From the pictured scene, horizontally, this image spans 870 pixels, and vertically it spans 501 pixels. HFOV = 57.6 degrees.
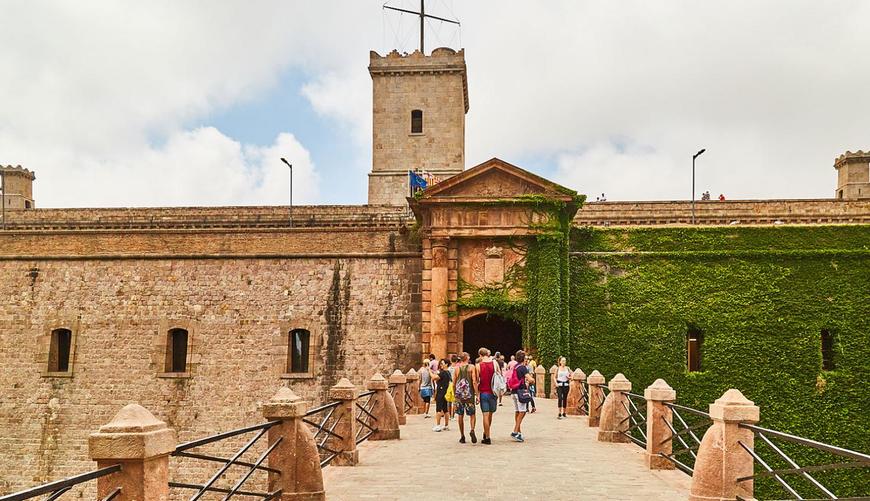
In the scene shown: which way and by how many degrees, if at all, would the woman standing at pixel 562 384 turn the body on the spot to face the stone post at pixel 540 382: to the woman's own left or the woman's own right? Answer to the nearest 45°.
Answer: approximately 180°

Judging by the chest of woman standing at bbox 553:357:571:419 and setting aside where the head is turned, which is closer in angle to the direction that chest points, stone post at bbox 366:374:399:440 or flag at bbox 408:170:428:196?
the stone post

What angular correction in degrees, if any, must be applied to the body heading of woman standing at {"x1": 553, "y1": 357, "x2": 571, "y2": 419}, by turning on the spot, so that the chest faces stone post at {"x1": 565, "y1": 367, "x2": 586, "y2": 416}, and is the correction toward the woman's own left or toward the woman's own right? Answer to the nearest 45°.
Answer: approximately 135° to the woman's own left

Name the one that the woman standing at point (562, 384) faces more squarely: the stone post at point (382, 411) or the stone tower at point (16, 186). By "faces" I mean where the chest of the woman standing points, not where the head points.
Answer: the stone post

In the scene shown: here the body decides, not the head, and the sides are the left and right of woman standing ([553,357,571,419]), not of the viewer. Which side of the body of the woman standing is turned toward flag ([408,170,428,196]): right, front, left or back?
back

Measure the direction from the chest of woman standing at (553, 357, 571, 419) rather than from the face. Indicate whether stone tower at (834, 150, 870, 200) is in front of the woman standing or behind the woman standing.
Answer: behind

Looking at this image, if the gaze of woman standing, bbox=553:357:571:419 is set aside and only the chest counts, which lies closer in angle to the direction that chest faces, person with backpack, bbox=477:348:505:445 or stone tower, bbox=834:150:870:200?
the person with backpack

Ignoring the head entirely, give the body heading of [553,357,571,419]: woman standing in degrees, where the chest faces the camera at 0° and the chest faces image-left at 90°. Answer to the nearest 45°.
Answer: approximately 0°

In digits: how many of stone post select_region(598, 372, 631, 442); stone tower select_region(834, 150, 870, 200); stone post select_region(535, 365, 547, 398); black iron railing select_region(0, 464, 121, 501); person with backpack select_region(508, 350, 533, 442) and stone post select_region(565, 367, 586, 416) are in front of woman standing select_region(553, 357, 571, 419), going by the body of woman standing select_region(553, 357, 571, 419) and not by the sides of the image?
3

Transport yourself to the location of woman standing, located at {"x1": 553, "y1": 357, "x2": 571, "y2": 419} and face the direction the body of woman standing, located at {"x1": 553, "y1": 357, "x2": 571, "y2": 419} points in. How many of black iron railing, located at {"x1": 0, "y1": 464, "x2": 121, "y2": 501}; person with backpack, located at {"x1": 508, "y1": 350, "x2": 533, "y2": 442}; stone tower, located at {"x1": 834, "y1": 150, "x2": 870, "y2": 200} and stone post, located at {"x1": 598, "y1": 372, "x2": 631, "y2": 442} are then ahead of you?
3

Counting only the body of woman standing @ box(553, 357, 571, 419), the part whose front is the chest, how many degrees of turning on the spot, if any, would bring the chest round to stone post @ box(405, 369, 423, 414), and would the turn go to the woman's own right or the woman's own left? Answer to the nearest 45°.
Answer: approximately 90° to the woman's own right
